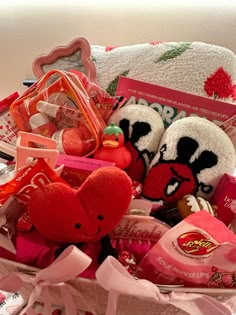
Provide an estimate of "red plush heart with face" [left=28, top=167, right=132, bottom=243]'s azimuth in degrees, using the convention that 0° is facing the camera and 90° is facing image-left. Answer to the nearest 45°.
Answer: approximately 0°
